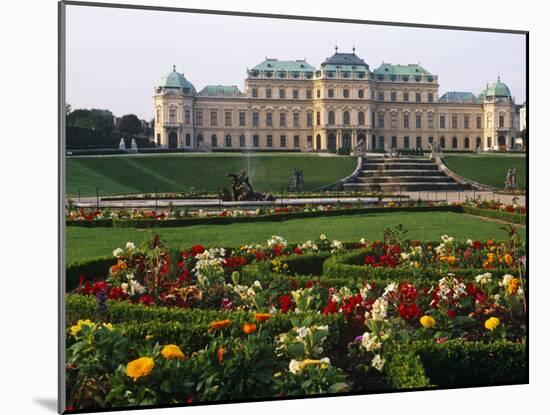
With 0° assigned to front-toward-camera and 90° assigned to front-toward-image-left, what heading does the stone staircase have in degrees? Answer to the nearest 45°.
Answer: approximately 0°

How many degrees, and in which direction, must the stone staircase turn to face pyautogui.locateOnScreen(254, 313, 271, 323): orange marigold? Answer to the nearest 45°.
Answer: approximately 45° to its right

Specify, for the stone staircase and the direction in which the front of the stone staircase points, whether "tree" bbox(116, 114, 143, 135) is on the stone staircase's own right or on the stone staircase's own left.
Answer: on the stone staircase's own right

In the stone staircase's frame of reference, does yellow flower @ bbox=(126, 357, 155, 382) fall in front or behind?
in front

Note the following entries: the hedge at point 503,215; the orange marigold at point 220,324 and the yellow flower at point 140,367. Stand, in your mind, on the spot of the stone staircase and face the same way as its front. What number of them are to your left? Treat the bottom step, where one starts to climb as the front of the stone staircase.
1

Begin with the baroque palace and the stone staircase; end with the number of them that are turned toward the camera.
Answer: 2
